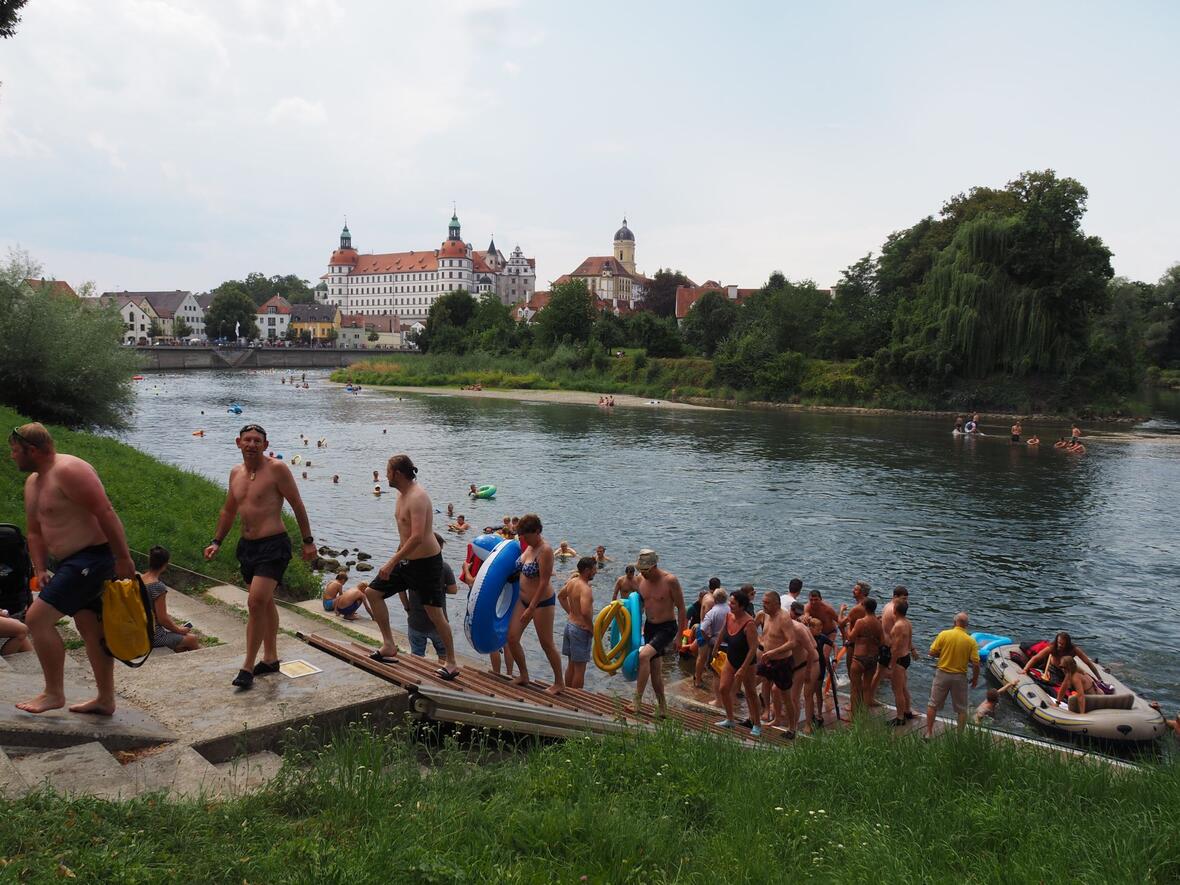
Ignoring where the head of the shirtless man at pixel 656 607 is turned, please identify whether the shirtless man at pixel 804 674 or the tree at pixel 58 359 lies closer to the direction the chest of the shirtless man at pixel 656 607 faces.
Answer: the tree

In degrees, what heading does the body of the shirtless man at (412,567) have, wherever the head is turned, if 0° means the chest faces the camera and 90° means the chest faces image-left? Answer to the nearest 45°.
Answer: approximately 90°

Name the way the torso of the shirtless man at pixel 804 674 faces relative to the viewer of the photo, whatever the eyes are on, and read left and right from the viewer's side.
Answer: facing to the left of the viewer
